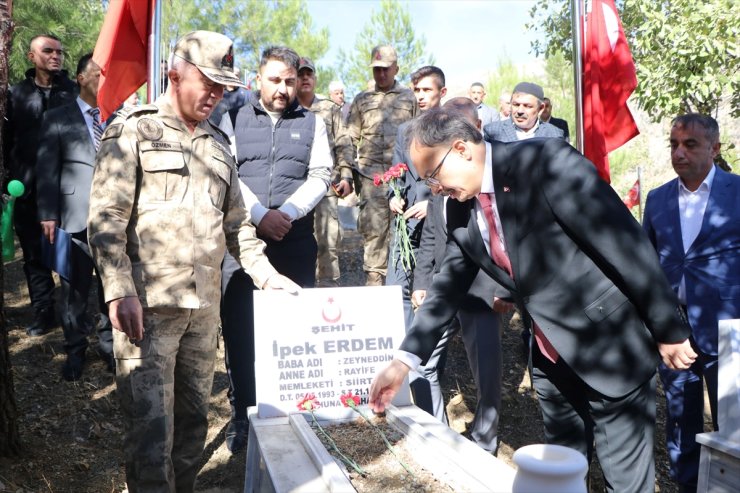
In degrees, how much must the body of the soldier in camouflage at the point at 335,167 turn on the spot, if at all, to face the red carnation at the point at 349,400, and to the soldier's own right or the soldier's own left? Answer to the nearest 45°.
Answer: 0° — they already face it

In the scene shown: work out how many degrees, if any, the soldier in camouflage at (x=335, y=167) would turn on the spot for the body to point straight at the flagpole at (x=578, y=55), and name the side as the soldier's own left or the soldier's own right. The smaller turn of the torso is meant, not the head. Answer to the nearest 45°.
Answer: approximately 45° to the soldier's own left

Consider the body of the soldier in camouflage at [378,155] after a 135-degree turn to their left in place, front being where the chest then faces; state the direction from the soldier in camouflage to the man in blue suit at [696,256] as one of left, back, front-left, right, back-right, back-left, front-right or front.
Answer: right

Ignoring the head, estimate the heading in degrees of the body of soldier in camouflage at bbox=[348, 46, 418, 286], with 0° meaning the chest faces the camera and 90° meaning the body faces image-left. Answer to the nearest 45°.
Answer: approximately 0°

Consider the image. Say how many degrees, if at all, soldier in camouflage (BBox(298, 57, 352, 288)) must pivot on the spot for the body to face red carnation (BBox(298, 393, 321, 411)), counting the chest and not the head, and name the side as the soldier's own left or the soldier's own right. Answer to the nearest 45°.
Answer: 0° — they already face it

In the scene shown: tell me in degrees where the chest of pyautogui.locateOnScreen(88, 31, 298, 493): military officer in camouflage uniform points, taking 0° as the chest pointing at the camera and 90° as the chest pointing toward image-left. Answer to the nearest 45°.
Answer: approximately 315°

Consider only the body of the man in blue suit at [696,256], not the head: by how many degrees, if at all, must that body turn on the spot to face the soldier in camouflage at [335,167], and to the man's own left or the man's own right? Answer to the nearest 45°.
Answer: approximately 90° to the man's own right

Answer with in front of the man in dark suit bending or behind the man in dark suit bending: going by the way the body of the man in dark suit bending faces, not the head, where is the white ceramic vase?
in front

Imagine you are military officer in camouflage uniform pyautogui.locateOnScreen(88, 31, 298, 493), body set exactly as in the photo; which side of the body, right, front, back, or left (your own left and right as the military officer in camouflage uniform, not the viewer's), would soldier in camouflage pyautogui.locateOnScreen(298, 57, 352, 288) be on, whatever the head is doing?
left

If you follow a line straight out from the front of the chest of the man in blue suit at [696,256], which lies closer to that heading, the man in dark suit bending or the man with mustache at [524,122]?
the man in dark suit bending

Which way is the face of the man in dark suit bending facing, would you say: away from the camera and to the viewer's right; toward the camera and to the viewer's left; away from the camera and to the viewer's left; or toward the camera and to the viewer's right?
toward the camera and to the viewer's left
